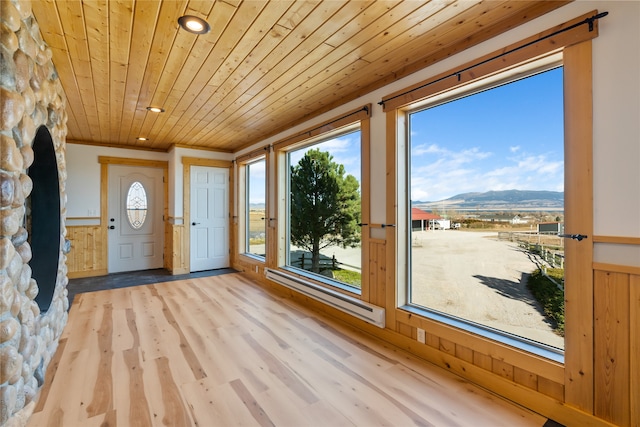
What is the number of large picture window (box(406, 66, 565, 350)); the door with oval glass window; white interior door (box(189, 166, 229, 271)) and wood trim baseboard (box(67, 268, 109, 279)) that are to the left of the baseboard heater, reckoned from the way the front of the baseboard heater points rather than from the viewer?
1

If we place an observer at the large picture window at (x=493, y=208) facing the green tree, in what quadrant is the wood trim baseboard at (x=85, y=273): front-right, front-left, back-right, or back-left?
front-left

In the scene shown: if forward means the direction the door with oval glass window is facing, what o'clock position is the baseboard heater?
The baseboard heater is roughly at 11 o'clock from the door with oval glass window.

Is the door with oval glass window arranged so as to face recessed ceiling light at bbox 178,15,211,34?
yes

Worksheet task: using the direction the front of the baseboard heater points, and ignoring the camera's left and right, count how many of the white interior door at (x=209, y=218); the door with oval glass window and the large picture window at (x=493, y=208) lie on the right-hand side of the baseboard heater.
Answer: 2

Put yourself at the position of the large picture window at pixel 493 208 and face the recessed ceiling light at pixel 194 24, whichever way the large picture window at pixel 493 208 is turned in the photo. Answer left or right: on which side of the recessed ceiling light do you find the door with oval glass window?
right

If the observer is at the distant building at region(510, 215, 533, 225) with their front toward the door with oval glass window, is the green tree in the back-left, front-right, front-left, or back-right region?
front-right

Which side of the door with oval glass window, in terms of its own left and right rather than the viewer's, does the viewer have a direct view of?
front

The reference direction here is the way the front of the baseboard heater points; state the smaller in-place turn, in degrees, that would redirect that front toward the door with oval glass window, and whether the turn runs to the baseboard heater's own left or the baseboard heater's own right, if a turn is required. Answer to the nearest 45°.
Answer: approximately 90° to the baseboard heater's own right

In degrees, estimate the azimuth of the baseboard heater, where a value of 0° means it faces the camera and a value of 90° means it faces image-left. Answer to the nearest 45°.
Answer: approximately 45°

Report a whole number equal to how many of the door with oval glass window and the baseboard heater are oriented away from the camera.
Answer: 0

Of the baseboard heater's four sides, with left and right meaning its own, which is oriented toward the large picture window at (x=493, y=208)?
left

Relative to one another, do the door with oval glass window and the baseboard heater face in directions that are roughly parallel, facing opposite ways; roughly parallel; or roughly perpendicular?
roughly perpendicular

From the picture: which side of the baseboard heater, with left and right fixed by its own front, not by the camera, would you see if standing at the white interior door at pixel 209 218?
right
